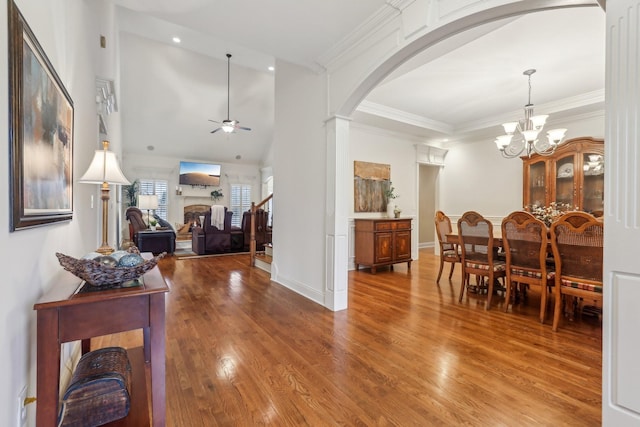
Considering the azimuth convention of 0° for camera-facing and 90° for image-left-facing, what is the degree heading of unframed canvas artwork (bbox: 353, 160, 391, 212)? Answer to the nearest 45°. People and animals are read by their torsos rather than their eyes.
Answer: approximately 315°

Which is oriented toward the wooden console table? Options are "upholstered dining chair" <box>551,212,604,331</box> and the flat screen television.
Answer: the flat screen television

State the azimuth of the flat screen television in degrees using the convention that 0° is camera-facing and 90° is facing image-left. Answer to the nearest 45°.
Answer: approximately 0°

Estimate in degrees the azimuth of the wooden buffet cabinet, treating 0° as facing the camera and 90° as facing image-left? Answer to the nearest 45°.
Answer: approximately 315°

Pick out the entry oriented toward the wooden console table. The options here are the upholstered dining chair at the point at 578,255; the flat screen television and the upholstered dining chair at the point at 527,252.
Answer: the flat screen television

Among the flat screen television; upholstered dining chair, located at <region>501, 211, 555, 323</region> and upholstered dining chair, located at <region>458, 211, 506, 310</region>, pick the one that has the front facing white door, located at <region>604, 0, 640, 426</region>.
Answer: the flat screen television

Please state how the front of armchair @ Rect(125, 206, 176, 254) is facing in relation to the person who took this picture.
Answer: facing to the right of the viewer

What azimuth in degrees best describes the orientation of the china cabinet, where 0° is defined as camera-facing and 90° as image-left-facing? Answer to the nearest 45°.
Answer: approximately 45°

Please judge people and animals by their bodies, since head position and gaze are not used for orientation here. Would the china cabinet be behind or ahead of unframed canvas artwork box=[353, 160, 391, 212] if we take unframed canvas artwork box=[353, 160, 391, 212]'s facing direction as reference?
ahead

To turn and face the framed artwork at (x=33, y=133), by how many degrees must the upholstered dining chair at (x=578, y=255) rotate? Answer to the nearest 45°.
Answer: approximately 180°

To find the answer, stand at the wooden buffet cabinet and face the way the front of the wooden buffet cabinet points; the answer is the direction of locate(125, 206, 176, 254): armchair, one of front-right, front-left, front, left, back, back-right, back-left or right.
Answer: back-right
